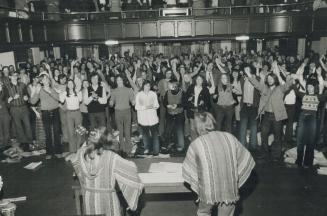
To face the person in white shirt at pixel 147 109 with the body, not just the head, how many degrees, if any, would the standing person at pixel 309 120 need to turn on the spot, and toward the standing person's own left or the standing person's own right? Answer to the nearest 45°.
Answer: approximately 90° to the standing person's own right

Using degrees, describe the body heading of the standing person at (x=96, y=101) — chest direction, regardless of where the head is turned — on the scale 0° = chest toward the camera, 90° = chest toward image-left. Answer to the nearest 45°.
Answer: approximately 0°

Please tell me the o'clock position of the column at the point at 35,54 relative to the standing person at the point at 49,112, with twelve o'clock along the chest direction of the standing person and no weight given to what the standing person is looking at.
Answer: The column is roughly at 6 o'clock from the standing person.

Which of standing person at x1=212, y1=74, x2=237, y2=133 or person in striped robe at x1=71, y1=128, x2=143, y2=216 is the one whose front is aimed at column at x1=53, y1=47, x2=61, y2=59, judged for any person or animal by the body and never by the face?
the person in striped robe

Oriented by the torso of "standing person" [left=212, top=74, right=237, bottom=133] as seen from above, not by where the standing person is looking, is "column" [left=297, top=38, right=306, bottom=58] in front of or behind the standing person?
behind

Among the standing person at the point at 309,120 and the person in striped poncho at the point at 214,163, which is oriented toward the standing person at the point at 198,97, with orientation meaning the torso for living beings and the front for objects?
the person in striped poncho

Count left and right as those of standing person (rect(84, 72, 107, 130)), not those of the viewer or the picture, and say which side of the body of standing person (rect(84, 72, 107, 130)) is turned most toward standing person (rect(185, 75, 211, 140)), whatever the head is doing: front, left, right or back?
left

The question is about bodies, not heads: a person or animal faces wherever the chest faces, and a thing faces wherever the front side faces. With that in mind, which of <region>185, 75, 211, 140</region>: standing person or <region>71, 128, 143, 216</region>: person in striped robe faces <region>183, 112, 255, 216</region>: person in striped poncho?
the standing person

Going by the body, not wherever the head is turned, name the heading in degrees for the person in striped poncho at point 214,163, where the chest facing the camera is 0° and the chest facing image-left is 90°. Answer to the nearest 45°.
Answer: approximately 180°

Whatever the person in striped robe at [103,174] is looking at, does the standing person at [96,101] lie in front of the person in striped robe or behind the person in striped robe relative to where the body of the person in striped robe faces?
in front

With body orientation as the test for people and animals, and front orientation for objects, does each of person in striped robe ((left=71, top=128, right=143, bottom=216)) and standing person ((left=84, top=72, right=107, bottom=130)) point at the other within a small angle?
yes

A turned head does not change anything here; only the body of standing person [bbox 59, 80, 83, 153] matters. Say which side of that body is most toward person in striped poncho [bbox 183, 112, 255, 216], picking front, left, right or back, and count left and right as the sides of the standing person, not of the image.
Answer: front

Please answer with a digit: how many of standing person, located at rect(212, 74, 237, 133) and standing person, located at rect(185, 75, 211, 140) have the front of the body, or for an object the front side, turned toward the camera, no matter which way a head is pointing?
2

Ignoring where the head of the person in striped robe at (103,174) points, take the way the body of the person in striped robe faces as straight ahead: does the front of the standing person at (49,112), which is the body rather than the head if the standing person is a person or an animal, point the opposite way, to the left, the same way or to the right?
the opposite way

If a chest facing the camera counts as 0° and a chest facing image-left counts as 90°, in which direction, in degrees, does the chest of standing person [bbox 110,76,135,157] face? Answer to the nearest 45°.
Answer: approximately 0°
